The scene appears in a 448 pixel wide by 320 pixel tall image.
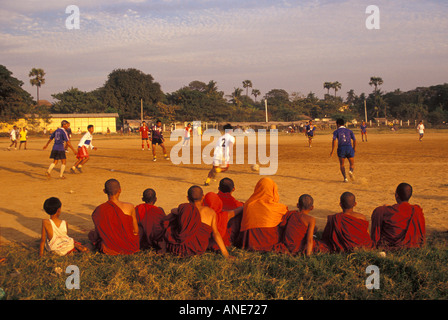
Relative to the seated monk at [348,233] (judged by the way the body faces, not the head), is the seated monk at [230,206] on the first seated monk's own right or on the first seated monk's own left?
on the first seated monk's own left

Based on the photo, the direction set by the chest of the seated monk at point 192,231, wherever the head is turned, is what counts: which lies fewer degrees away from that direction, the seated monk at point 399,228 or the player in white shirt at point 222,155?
the player in white shirt

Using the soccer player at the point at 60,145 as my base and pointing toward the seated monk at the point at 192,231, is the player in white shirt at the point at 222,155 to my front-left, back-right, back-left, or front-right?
front-left

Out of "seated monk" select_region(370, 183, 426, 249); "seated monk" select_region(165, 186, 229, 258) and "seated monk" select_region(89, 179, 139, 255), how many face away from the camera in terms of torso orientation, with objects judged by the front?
3

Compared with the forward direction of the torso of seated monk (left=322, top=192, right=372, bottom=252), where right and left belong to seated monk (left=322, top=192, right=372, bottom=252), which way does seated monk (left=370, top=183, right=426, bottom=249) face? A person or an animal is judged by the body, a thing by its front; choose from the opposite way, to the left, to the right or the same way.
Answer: the same way

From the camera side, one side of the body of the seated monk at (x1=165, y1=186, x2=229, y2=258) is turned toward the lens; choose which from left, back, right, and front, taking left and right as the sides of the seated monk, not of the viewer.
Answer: back

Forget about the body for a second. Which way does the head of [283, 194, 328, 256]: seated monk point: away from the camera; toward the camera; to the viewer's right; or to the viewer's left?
away from the camera

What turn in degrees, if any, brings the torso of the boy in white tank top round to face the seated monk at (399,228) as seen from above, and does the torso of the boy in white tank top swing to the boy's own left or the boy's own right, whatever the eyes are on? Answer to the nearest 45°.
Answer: approximately 45° to the boy's own right

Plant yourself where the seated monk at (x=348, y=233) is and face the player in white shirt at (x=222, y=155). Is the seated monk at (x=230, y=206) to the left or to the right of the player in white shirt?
left

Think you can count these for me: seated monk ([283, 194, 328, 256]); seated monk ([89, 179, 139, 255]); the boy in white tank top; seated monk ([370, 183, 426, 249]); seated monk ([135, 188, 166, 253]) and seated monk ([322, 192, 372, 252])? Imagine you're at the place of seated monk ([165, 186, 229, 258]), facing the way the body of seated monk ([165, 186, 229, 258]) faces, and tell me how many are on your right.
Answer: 3

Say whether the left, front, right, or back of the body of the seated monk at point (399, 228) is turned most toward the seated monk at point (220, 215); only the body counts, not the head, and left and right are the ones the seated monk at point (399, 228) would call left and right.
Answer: left

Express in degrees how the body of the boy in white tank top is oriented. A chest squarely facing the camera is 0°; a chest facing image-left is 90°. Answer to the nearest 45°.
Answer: approximately 225°

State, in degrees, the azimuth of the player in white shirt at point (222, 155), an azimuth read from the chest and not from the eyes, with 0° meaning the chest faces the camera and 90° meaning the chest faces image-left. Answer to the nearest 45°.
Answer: approximately 225°

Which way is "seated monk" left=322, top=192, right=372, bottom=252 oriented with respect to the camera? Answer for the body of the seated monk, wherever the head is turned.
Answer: away from the camera

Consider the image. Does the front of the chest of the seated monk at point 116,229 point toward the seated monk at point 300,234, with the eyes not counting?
no

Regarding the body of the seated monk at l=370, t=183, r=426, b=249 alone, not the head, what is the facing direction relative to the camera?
away from the camera

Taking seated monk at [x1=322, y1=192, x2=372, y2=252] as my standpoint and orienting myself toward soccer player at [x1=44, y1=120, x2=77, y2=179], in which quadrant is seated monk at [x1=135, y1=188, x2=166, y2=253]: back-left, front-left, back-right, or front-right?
front-left
